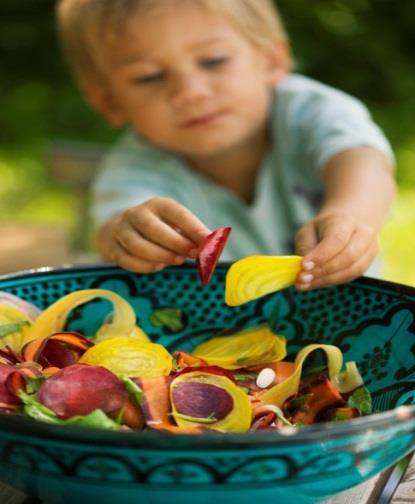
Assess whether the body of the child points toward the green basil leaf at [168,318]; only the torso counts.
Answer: yes

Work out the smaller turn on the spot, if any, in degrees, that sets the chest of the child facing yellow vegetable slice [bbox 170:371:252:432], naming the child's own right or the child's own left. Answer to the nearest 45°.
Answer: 0° — they already face it

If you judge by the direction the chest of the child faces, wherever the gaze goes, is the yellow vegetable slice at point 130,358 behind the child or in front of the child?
in front

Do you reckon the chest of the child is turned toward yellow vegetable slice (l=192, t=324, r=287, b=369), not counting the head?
yes

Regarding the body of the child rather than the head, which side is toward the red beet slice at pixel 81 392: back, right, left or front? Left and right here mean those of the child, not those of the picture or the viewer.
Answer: front

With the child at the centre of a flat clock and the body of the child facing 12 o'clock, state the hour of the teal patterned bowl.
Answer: The teal patterned bowl is roughly at 12 o'clock from the child.

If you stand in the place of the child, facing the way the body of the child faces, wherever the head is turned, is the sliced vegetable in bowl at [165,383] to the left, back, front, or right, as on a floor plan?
front

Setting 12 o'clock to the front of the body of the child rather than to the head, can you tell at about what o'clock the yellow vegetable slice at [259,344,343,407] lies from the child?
The yellow vegetable slice is roughly at 12 o'clock from the child.

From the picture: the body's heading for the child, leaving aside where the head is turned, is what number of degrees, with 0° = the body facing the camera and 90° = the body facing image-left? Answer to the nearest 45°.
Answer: approximately 0°
